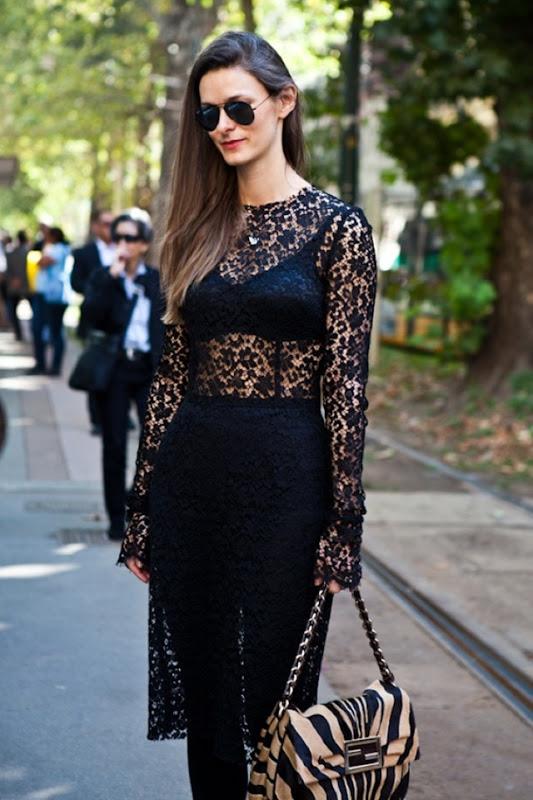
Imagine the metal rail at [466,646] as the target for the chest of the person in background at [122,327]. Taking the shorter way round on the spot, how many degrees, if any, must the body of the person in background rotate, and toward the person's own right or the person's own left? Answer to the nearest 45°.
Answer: approximately 45° to the person's own left

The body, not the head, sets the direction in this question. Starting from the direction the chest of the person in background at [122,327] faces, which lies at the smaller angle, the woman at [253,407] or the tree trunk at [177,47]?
the woman

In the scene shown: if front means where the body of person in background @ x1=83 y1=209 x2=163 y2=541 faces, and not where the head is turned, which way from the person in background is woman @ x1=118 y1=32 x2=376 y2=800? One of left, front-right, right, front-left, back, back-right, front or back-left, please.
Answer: front

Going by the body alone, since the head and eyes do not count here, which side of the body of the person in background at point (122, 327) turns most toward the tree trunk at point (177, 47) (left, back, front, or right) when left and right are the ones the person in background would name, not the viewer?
back

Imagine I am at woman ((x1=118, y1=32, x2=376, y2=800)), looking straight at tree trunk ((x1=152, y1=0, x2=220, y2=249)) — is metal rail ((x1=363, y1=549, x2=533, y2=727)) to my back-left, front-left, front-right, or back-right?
front-right

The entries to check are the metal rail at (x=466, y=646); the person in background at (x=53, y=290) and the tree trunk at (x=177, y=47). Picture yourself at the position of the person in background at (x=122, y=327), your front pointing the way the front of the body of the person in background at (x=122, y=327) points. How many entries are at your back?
2

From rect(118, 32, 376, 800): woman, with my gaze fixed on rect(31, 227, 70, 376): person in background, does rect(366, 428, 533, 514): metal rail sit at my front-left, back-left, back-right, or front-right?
front-right

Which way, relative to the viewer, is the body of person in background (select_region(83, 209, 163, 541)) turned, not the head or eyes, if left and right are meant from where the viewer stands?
facing the viewer

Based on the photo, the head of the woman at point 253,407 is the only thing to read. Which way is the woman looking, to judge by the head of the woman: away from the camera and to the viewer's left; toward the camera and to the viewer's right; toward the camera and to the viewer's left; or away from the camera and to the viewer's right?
toward the camera and to the viewer's left

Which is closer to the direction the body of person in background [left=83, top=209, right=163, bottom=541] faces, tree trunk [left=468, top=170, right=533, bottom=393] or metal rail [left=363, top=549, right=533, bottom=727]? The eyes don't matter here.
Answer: the metal rail

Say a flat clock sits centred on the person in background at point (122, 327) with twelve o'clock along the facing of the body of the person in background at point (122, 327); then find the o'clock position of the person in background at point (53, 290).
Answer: the person in background at point (53, 290) is roughly at 6 o'clock from the person in background at point (122, 327).

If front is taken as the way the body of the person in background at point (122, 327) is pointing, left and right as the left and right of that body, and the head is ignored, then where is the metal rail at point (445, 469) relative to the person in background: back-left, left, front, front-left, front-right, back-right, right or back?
back-left
